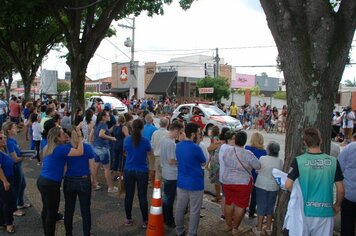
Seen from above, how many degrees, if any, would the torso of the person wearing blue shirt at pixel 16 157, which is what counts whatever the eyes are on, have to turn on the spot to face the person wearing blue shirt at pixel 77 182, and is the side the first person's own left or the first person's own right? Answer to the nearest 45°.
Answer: approximately 45° to the first person's own right

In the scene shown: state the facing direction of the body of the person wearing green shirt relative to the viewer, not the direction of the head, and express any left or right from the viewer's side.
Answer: facing away from the viewer

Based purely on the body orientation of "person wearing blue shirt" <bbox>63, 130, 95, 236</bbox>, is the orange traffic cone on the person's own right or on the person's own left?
on the person's own right

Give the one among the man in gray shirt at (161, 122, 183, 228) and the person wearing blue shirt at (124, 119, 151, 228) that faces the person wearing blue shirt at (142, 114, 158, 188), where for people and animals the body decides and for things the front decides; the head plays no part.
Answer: the person wearing blue shirt at (124, 119, 151, 228)

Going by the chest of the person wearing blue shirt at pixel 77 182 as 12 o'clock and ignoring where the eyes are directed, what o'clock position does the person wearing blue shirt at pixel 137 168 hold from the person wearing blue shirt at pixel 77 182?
the person wearing blue shirt at pixel 137 168 is roughly at 2 o'clock from the person wearing blue shirt at pixel 77 182.

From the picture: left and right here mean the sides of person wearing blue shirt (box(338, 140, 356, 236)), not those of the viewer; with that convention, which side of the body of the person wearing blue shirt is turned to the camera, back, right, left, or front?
back

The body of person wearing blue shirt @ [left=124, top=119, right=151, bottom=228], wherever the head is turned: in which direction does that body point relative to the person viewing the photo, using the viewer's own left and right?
facing away from the viewer

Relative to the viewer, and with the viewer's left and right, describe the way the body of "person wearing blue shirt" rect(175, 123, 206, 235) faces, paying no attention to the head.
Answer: facing away from the viewer and to the right of the viewer

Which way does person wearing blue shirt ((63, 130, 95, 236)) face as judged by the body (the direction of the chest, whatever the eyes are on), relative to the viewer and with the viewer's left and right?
facing away from the viewer

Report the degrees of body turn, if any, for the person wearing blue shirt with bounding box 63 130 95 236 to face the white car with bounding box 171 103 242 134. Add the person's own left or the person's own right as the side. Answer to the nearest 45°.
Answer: approximately 45° to the person's own right

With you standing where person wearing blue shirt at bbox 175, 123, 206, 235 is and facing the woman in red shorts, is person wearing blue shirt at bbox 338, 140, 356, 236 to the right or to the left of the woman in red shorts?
right

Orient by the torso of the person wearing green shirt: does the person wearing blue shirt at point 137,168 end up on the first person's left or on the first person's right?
on the first person's left
